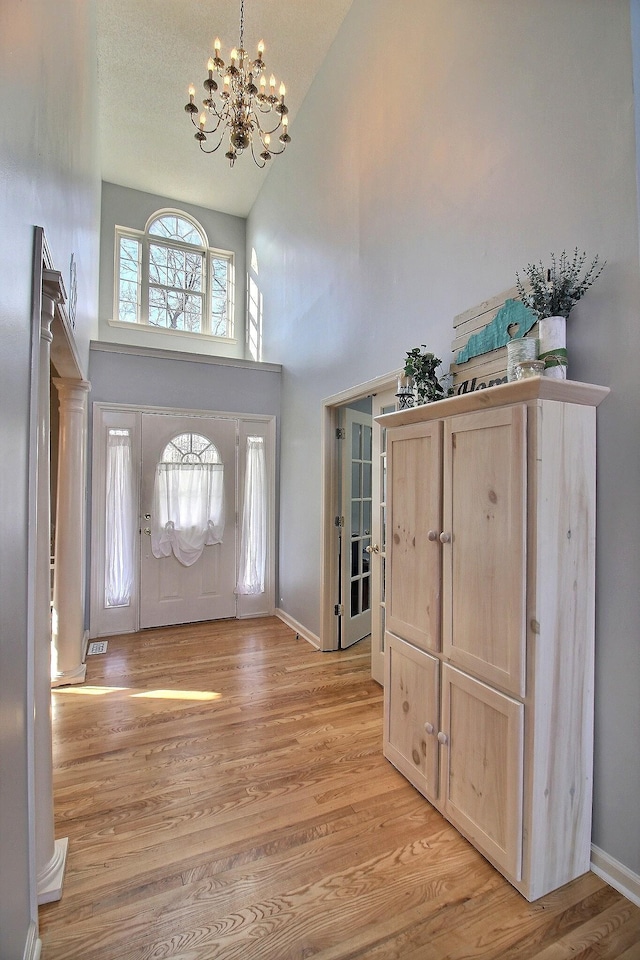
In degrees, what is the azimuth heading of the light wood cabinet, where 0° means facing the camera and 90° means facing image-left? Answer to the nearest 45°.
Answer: approximately 45°

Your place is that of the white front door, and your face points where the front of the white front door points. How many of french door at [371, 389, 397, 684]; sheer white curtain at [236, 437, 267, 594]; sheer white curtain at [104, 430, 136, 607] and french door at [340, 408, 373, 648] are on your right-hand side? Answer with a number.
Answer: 1

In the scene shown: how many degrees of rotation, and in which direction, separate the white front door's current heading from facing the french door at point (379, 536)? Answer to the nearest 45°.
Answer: approximately 45° to its left

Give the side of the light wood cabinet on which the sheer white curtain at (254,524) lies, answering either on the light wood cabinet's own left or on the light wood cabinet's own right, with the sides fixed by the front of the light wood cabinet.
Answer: on the light wood cabinet's own right

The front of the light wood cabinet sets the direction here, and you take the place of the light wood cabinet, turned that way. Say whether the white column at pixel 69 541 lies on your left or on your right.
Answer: on your right

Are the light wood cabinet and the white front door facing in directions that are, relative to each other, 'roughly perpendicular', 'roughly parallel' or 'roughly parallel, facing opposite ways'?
roughly perpendicular

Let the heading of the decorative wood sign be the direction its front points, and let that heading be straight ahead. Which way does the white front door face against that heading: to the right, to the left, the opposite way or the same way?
to the left

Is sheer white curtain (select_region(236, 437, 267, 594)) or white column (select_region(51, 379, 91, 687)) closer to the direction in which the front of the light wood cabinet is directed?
the white column

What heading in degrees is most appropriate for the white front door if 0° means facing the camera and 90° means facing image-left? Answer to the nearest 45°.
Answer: approximately 0°

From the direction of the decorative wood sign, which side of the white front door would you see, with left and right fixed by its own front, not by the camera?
front

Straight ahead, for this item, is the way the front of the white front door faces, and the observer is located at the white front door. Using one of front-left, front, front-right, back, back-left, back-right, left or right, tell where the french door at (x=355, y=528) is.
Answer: front-left

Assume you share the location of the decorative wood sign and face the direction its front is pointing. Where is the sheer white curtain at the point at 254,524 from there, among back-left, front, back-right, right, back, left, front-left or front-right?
right

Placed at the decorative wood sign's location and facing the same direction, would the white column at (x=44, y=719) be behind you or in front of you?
in front

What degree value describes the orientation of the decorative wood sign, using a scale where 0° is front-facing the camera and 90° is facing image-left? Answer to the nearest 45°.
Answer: approximately 45°
